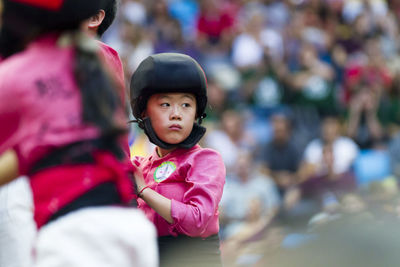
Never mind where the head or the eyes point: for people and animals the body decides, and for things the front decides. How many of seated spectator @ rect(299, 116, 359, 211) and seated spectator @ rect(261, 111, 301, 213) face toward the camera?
2

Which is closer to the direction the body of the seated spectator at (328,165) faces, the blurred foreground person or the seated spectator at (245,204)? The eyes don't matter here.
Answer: the blurred foreground person

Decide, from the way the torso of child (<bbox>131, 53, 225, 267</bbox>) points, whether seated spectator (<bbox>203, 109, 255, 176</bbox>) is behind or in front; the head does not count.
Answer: behind

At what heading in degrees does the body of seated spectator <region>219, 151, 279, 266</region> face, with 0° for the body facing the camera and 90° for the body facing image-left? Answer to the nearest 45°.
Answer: approximately 45°

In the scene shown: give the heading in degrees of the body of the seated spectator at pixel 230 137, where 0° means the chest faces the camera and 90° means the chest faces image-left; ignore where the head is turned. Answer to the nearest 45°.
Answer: approximately 0°

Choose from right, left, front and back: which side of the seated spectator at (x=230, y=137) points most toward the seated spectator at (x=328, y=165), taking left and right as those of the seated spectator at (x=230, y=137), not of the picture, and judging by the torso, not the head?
left
